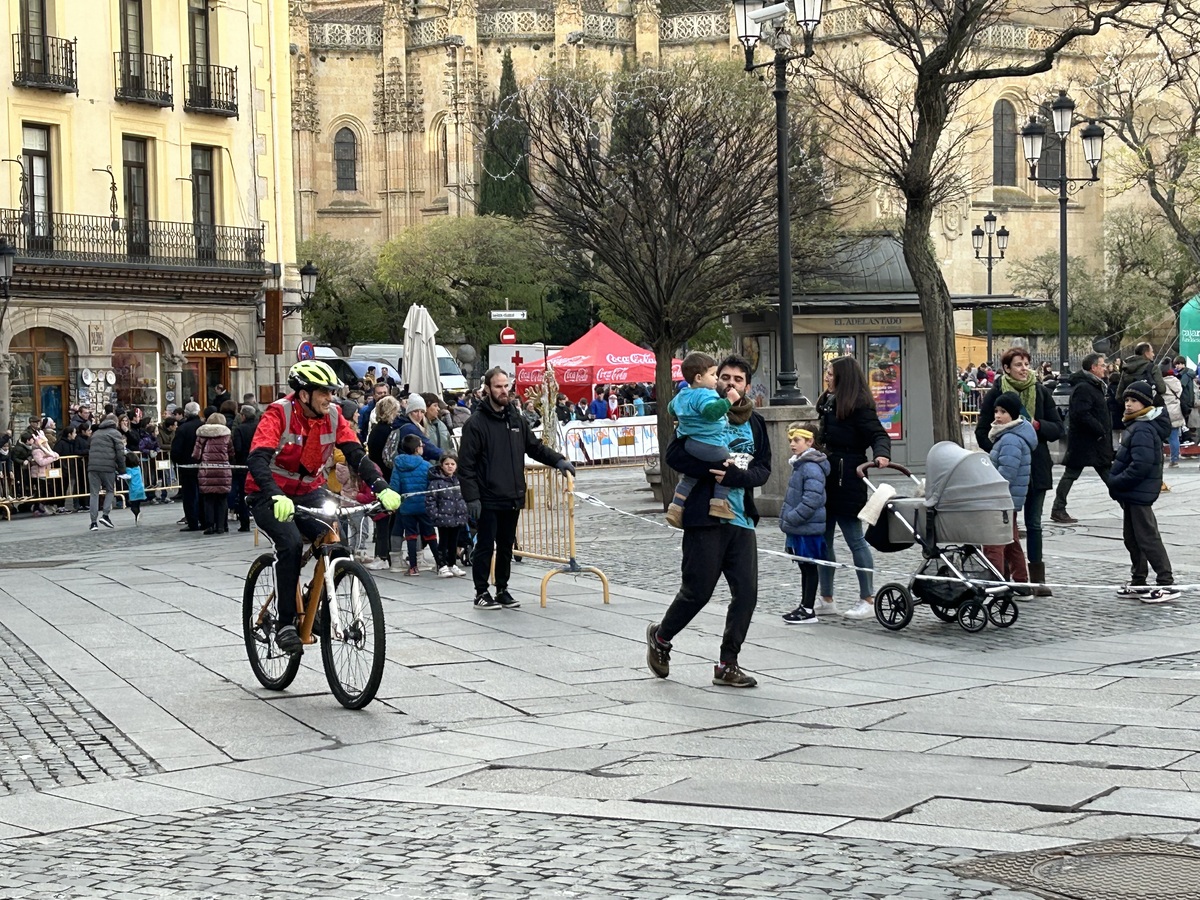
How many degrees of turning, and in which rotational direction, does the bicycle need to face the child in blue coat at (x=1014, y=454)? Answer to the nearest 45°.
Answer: approximately 90° to its left

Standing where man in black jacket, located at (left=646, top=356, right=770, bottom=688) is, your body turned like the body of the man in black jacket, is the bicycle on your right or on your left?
on your right

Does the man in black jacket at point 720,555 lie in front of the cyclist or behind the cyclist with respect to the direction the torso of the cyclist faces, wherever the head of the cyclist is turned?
in front

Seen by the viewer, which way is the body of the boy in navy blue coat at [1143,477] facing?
to the viewer's left

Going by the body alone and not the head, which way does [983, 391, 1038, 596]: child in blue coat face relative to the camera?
to the viewer's left

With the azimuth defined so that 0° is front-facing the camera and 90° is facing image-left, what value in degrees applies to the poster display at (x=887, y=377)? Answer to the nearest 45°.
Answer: approximately 0°

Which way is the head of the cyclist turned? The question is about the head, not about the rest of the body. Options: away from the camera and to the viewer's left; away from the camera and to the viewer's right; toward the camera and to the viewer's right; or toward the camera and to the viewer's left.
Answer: toward the camera and to the viewer's right

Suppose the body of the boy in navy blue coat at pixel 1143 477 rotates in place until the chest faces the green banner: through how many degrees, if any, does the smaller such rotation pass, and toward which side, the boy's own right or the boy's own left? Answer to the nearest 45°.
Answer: approximately 90° to the boy's own right

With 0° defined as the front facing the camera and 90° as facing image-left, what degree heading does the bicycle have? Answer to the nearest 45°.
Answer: approximately 315°
